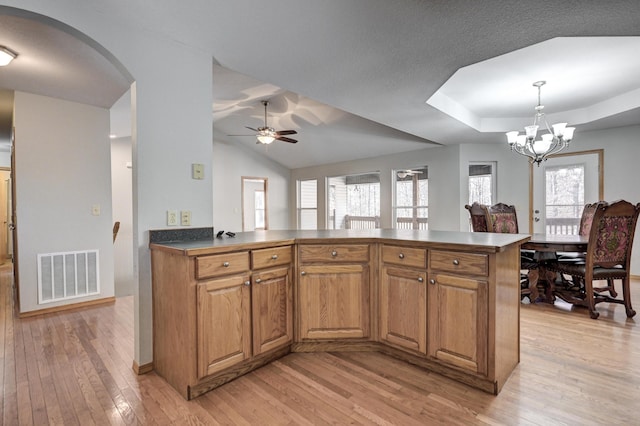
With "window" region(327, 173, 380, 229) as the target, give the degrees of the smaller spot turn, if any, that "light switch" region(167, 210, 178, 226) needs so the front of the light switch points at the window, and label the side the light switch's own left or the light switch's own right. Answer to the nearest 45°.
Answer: approximately 135° to the light switch's own left

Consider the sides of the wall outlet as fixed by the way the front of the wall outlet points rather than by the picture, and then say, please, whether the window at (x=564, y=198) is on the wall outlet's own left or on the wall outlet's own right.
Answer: on the wall outlet's own left

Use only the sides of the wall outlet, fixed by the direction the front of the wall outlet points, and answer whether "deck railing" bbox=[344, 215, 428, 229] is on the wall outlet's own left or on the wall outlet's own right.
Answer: on the wall outlet's own left

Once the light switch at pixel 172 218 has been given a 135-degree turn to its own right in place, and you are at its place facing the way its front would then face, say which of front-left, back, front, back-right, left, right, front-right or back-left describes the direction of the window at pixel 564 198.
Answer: back-right

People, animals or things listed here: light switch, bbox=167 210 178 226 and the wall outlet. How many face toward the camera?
2

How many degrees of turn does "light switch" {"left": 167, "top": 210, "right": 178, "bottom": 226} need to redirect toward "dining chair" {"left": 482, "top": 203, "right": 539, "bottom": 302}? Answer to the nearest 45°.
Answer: approximately 90° to its left

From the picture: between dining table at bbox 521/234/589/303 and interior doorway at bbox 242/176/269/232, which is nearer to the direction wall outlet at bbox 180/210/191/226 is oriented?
the dining table

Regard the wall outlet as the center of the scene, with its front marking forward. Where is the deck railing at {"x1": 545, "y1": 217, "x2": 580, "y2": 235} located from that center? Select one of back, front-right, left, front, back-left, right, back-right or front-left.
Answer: left

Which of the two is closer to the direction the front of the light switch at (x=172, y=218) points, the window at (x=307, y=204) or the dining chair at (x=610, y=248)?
the dining chair

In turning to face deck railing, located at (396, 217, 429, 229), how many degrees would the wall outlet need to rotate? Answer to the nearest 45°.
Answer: approximately 135° to its left

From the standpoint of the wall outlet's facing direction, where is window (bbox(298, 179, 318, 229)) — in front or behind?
behind

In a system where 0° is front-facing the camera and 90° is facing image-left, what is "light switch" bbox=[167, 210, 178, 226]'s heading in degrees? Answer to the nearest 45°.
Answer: approximately 0°
